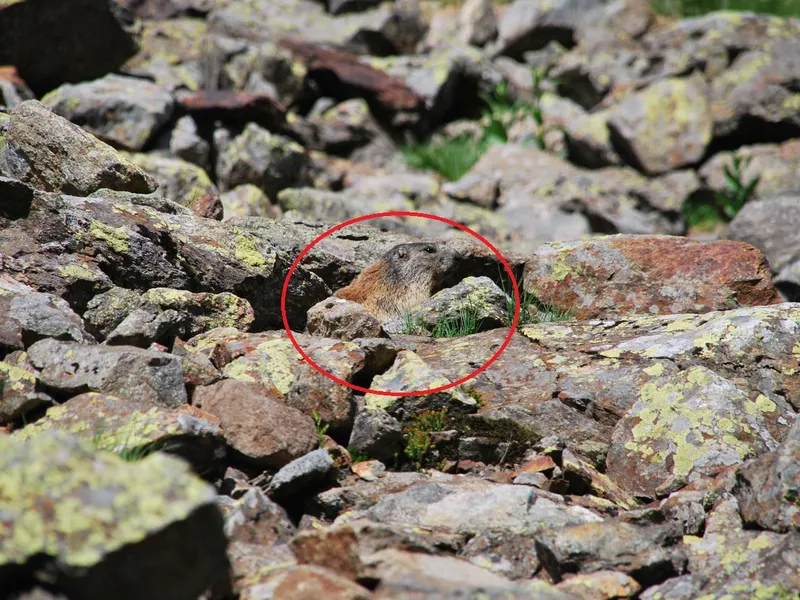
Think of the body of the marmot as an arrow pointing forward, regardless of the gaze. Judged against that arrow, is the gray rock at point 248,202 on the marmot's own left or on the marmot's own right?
on the marmot's own left

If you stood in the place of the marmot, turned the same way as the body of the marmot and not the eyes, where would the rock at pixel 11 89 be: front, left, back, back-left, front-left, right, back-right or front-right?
back-left

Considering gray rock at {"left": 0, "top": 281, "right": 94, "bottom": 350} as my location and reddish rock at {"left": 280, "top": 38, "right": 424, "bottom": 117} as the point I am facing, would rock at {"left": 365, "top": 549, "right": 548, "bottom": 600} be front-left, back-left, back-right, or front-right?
back-right

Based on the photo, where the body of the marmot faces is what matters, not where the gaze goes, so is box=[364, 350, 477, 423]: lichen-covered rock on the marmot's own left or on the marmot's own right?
on the marmot's own right

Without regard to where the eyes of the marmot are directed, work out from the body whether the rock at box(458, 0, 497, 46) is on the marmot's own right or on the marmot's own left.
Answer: on the marmot's own left

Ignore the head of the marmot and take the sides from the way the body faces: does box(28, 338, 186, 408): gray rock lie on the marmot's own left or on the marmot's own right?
on the marmot's own right

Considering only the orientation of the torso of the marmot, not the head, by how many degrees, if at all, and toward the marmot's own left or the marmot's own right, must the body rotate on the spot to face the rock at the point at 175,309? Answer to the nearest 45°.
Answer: approximately 135° to the marmot's own right

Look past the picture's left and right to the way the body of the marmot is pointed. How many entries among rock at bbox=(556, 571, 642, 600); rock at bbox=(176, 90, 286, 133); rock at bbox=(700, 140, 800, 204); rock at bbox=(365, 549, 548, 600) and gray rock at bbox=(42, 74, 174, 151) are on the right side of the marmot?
2

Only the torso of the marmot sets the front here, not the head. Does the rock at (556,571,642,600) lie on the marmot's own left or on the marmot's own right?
on the marmot's own right

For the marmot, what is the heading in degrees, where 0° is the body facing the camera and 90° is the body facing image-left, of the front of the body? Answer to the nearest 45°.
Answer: approximately 270°

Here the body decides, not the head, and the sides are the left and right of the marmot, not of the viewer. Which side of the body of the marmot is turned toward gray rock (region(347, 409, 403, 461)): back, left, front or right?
right

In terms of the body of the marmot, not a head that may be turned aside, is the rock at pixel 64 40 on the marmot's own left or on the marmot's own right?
on the marmot's own left

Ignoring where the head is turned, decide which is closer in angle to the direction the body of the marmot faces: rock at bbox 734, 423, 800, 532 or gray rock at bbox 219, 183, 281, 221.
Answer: the rock

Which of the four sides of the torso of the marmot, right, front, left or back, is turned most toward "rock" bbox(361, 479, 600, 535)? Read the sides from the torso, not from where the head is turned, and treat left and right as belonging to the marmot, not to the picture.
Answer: right

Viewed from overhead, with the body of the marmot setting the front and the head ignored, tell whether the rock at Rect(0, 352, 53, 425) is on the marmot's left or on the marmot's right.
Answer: on the marmot's right

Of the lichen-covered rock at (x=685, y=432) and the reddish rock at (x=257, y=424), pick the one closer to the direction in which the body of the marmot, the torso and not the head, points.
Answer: the lichen-covered rock

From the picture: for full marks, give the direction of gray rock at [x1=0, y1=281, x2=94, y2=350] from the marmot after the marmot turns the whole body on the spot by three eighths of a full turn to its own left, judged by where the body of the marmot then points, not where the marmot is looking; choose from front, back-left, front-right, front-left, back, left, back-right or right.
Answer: left

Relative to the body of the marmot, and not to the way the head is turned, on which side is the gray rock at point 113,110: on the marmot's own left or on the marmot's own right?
on the marmot's own left
